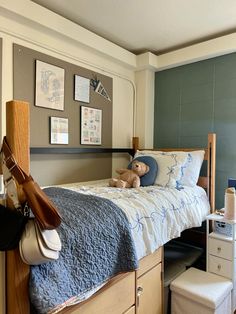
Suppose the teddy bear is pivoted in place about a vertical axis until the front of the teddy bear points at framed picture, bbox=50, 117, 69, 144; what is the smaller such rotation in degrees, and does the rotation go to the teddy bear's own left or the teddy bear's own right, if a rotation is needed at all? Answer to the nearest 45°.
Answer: approximately 45° to the teddy bear's own right

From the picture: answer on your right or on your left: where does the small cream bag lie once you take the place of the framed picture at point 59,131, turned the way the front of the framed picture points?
on your right

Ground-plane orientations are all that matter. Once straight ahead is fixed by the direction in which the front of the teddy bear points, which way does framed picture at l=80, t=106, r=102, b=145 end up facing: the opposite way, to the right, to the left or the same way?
to the left

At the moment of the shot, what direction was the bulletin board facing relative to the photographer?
facing the viewer and to the right of the viewer

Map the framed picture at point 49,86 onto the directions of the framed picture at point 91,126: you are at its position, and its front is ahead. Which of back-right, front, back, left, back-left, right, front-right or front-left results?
right

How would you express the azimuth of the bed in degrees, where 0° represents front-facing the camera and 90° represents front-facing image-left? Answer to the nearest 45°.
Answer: approximately 45°

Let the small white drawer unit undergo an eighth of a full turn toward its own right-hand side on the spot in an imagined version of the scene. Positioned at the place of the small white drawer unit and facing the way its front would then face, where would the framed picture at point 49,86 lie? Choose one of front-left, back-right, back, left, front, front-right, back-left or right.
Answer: front

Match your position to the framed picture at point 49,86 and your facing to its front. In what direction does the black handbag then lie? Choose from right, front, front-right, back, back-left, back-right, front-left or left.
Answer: front-right

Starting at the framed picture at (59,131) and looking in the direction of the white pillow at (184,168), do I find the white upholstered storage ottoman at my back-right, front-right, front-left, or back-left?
front-right

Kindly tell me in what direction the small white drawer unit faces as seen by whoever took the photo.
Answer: facing the viewer and to the left of the viewer

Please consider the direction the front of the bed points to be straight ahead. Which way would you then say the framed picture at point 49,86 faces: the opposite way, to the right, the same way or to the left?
to the left

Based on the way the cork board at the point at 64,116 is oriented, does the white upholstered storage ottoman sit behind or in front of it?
in front

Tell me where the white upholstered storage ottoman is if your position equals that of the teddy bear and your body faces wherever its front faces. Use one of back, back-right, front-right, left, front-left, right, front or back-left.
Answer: left
